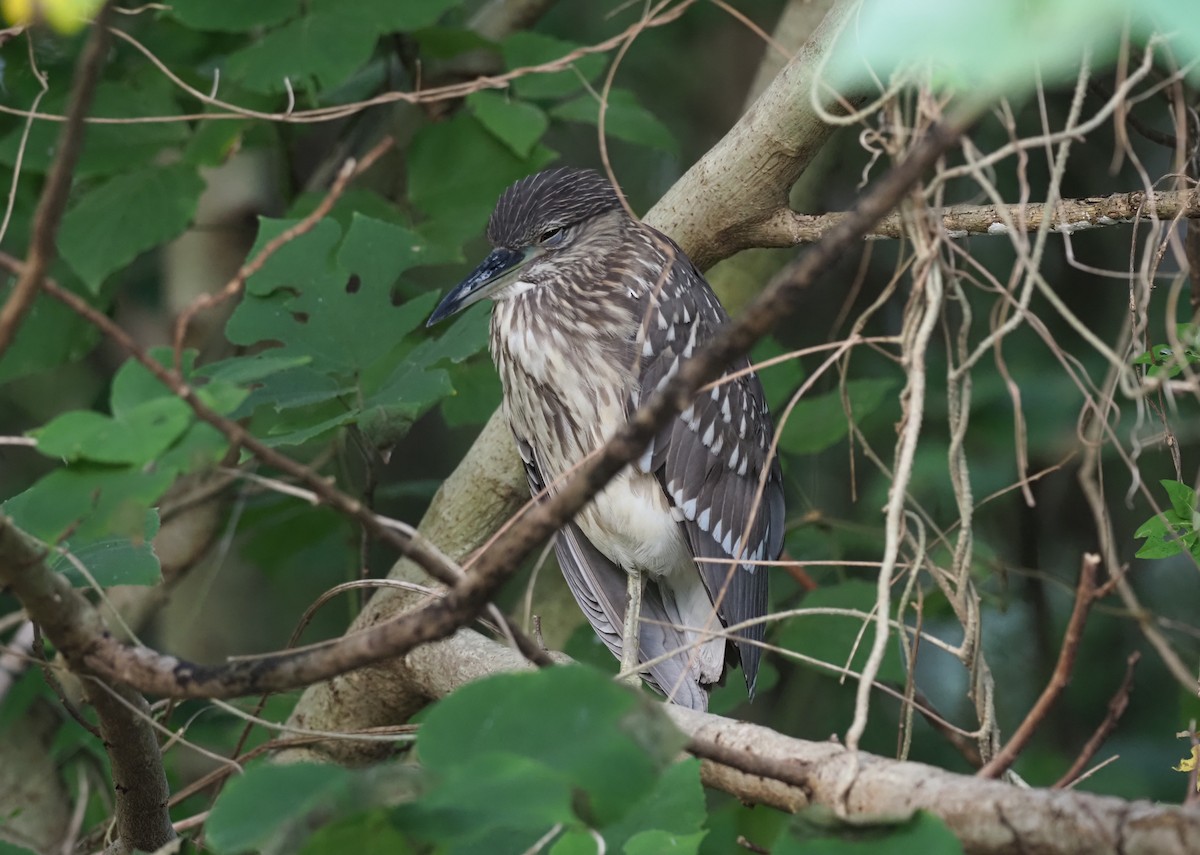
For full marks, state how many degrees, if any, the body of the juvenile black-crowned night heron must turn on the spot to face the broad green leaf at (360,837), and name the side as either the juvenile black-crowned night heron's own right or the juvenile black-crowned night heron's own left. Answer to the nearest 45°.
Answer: approximately 45° to the juvenile black-crowned night heron's own left

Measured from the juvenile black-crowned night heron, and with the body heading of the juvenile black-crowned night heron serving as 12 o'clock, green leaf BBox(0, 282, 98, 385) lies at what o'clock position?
The green leaf is roughly at 2 o'clock from the juvenile black-crowned night heron.

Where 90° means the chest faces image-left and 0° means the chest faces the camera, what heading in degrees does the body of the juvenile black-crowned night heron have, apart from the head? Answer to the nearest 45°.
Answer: approximately 45°

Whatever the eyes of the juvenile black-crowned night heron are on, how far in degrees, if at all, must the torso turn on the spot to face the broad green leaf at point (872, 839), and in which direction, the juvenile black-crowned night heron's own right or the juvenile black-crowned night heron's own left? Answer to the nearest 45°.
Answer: approximately 45° to the juvenile black-crowned night heron's own left
